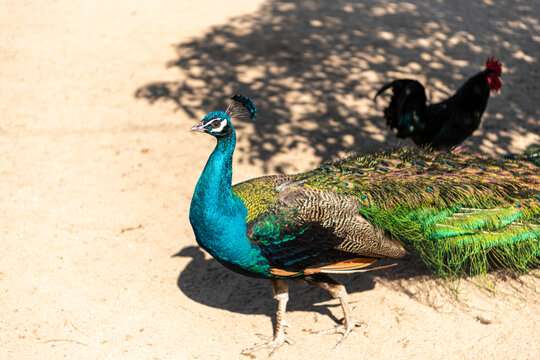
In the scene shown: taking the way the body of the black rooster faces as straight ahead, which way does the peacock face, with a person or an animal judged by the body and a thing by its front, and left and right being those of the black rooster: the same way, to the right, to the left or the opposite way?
the opposite way

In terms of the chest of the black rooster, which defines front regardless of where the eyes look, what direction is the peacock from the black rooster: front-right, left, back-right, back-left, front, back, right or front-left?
right

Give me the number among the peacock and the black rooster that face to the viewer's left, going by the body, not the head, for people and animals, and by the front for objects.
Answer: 1

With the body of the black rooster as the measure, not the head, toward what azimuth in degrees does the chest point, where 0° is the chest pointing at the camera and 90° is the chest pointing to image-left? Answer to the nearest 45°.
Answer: approximately 270°

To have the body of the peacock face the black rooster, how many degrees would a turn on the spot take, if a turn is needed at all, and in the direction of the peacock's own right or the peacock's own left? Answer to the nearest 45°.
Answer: approximately 90° to the peacock's own right

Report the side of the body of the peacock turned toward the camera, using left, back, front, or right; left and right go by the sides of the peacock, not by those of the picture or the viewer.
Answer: left

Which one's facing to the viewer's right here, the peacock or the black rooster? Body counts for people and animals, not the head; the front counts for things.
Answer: the black rooster
